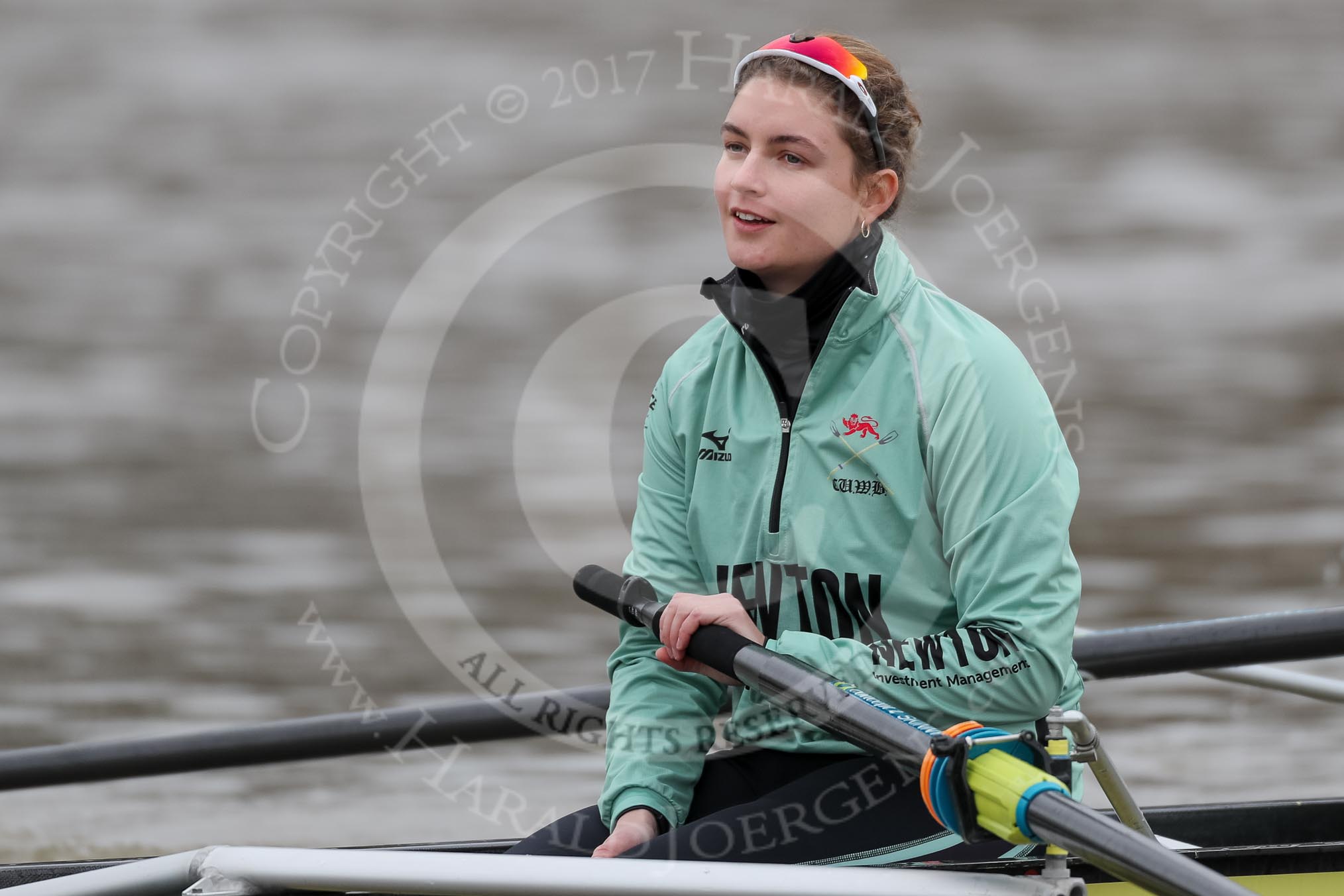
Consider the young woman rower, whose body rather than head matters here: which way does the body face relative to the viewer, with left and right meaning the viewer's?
facing the viewer and to the left of the viewer
